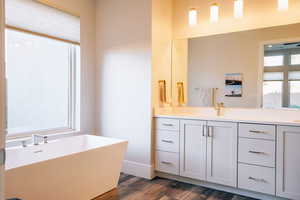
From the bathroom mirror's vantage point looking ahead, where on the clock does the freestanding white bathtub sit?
The freestanding white bathtub is roughly at 12 o'clock from the bathroom mirror.

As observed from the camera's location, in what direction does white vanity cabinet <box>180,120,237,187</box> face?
facing the viewer and to the left of the viewer

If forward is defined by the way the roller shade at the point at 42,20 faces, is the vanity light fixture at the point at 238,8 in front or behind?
in front

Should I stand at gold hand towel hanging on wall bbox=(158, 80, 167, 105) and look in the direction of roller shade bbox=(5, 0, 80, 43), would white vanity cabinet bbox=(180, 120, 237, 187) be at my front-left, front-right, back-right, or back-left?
back-left

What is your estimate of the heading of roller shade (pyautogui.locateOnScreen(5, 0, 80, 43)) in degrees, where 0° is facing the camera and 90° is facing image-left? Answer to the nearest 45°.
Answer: approximately 315°

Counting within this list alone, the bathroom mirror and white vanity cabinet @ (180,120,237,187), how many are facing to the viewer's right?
0

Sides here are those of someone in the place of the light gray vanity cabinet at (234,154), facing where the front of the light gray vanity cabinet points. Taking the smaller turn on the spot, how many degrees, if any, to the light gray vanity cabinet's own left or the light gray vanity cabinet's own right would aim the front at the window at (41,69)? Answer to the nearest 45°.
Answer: approximately 45° to the light gray vanity cabinet's own right

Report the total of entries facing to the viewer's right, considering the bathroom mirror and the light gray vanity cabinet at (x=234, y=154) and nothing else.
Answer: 0
